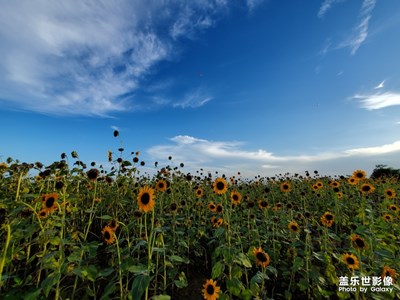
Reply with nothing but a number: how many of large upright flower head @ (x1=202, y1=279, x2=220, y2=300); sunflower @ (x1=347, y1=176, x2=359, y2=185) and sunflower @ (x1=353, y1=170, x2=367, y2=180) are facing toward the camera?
3

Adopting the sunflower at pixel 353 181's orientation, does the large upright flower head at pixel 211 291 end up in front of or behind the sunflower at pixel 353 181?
in front

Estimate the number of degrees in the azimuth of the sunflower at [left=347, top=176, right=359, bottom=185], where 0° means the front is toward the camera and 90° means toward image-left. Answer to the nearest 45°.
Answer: approximately 0°

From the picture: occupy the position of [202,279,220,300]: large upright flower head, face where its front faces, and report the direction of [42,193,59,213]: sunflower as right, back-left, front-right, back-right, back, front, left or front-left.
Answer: right

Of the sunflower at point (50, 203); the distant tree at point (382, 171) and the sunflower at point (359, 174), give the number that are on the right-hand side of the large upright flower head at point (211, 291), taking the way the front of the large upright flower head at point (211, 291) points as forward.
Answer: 1

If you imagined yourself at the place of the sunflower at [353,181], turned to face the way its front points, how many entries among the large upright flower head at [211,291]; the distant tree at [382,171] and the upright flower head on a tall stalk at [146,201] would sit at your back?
1

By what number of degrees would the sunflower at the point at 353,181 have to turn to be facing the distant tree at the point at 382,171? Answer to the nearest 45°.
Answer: approximately 180°

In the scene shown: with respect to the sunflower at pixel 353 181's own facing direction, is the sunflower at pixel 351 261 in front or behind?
in front

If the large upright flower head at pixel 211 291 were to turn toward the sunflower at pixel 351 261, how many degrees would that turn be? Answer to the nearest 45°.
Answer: approximately 90° to its left

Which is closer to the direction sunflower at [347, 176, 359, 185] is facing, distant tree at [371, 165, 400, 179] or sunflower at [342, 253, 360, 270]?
the sunflower

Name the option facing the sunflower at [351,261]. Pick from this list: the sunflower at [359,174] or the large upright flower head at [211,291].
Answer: the sunflower at [359,174]

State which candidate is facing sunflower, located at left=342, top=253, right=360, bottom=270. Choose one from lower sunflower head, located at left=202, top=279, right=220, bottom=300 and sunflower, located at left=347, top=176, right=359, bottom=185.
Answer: sunflower, located at left=347, top=176, right=359, bottom=185

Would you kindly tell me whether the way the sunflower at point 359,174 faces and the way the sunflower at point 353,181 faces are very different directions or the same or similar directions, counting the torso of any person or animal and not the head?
same or similar directions

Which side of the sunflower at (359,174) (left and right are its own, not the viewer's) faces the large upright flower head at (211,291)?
front

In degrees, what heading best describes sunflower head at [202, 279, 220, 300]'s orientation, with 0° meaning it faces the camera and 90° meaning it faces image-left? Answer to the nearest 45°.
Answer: approximately 0°

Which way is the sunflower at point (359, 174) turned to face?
toward the camera
